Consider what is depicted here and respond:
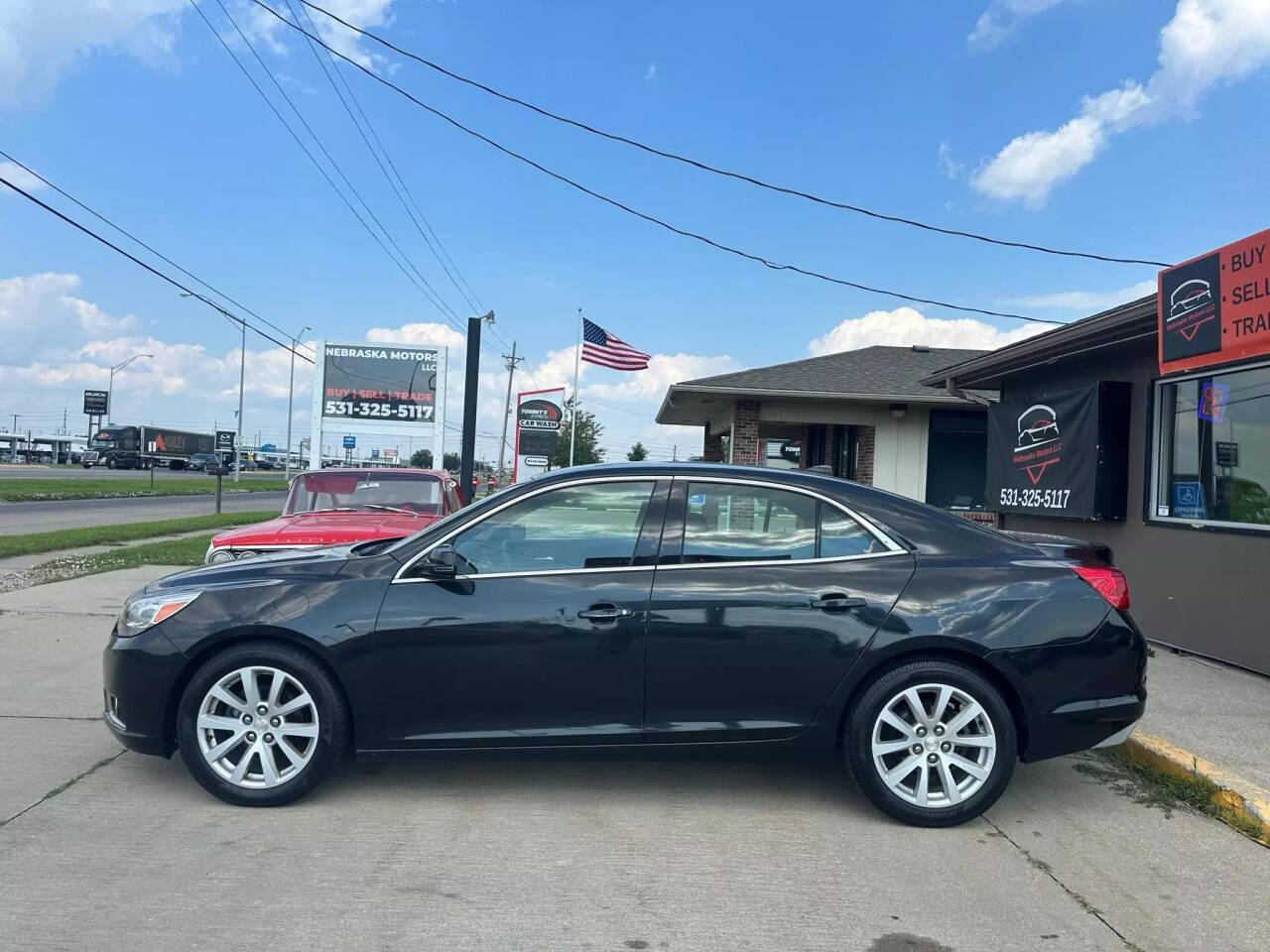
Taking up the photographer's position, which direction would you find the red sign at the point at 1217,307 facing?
facing the viewer and to the left of the viewer

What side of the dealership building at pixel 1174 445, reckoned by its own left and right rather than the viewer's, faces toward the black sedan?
front

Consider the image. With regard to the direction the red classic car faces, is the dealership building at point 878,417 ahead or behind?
behind

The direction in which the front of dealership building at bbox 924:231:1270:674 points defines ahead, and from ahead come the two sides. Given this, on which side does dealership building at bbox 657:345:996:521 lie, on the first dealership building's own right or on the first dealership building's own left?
on the first dealership building's own right

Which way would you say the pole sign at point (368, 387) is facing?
toward the camera

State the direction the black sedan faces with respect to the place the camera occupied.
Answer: facing to the left of the viewer

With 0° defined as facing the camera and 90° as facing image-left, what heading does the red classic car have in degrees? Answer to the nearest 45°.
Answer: approximately 45°

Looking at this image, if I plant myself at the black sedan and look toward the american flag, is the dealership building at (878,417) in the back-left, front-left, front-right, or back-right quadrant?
front-right

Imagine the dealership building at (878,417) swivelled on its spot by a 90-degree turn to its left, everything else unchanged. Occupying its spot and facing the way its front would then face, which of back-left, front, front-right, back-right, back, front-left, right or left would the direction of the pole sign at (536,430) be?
back-right

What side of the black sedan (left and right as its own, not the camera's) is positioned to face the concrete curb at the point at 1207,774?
back

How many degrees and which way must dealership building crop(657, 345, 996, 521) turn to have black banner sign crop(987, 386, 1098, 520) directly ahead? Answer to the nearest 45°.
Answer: approximately 45° to its left
